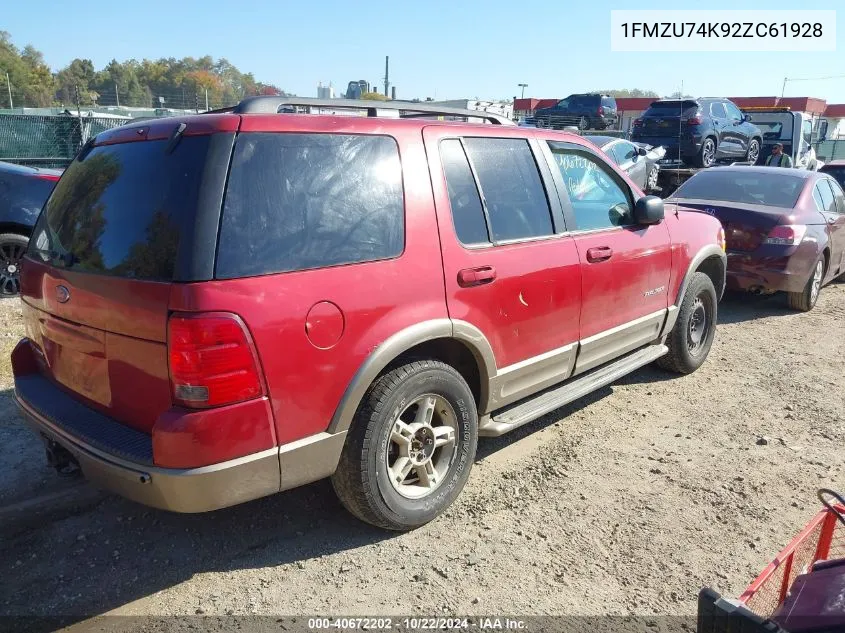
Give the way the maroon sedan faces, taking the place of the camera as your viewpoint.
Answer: facing away from the viewer and to the right of the viewer

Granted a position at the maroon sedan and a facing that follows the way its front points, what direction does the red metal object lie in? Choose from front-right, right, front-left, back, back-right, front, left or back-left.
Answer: back-right

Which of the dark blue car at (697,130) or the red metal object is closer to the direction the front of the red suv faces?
the dark blue car

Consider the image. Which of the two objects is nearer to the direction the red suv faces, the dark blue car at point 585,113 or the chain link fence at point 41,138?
the dark blue car

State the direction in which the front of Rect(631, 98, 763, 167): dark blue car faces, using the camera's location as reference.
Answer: facing away from the viewer and to the right of the viewer

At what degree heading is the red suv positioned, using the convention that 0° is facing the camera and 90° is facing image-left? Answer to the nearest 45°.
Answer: approximately 225°

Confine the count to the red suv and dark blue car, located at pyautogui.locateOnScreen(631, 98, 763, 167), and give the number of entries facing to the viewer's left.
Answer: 0

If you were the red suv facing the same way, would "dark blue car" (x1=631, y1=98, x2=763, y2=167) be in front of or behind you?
in front

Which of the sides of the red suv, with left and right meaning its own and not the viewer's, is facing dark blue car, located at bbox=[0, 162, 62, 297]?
left
